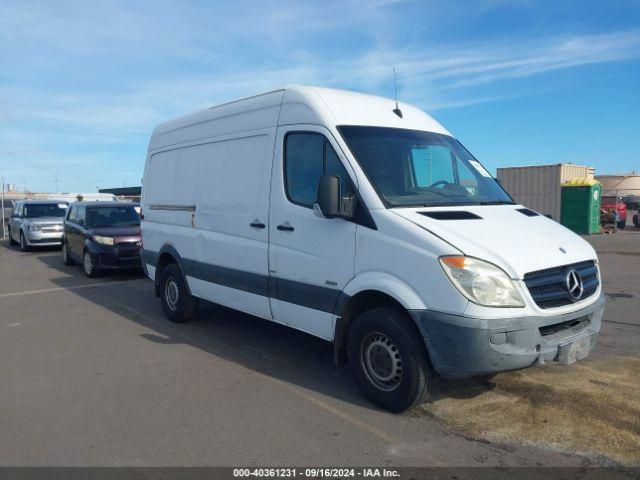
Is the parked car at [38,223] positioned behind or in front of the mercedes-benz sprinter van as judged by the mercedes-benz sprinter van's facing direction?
behind

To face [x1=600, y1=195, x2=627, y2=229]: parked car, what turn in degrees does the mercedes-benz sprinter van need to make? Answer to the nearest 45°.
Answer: approximately 90° to its left

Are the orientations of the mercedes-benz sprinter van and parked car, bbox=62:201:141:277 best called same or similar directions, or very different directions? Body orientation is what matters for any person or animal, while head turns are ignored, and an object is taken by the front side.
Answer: same or similar directions

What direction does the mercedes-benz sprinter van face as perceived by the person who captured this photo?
facing the viewer and to the right of the viewer

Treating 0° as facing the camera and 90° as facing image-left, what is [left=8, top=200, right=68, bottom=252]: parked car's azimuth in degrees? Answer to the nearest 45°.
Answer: approximately 315°

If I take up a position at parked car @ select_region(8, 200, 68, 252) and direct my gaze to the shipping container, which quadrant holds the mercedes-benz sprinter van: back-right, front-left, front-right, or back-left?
front-right

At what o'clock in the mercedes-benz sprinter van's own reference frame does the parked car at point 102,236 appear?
The parked car is roughly at 6 o'clock from the mercedes-benz sprinter van.

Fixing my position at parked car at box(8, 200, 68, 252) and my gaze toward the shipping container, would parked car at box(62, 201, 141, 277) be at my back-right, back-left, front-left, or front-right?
front-right

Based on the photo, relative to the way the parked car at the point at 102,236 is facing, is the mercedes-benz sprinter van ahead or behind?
ahead

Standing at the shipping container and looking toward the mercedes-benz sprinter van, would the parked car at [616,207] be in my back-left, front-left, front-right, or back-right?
back-left

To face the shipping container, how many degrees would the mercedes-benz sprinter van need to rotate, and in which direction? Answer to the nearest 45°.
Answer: approximately 135° to its left
